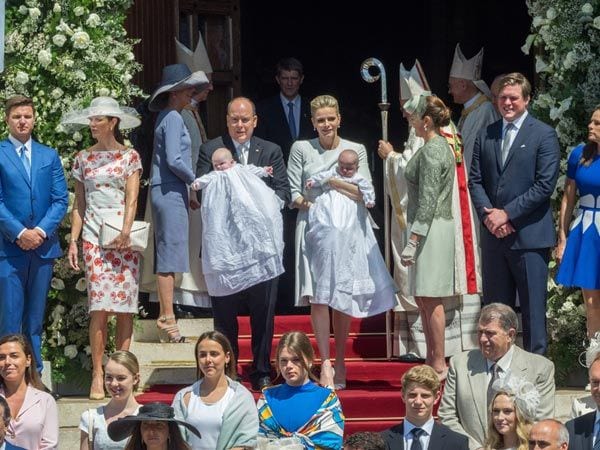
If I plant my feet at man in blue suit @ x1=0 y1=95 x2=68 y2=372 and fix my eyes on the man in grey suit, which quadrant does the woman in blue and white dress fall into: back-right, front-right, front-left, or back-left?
front-left

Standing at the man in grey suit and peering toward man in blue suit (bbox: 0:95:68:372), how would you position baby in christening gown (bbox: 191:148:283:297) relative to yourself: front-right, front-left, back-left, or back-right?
front-right

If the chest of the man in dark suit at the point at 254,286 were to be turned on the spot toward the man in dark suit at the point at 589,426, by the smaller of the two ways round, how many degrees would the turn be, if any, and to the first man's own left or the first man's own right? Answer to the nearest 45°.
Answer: approximately 45° to the first man's own left

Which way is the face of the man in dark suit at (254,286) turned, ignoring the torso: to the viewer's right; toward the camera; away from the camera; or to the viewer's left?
toward the camera

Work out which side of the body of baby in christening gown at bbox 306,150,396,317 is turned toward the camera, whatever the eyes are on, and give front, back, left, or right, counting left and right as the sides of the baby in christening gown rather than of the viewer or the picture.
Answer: front

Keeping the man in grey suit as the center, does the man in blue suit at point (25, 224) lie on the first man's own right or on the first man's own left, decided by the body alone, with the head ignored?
on the first man's own right

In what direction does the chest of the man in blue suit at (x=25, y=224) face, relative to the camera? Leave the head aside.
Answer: toward the camera

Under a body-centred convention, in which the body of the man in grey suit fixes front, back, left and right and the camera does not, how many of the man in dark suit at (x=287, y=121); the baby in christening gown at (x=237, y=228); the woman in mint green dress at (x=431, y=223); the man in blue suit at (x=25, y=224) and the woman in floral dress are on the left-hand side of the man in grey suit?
0

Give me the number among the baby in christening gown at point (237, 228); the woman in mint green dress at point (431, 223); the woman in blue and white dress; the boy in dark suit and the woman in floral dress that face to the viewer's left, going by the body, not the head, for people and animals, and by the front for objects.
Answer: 1

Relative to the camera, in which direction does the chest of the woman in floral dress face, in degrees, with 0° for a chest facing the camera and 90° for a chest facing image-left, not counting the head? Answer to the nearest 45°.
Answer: approximately 0°

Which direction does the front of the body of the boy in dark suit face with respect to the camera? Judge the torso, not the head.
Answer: toward the camera

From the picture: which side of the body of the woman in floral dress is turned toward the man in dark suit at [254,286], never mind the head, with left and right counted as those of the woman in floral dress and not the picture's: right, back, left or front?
left

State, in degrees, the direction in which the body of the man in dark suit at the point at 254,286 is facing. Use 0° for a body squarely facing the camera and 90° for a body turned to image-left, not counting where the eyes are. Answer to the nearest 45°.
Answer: approximately 0°

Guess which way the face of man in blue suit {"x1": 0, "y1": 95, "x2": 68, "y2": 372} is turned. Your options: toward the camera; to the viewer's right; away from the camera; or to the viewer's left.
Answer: toward the camera

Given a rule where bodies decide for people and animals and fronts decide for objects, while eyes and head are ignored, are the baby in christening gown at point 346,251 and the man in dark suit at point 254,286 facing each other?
no

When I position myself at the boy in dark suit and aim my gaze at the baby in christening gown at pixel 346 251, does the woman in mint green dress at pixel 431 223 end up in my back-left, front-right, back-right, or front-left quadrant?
front-right
